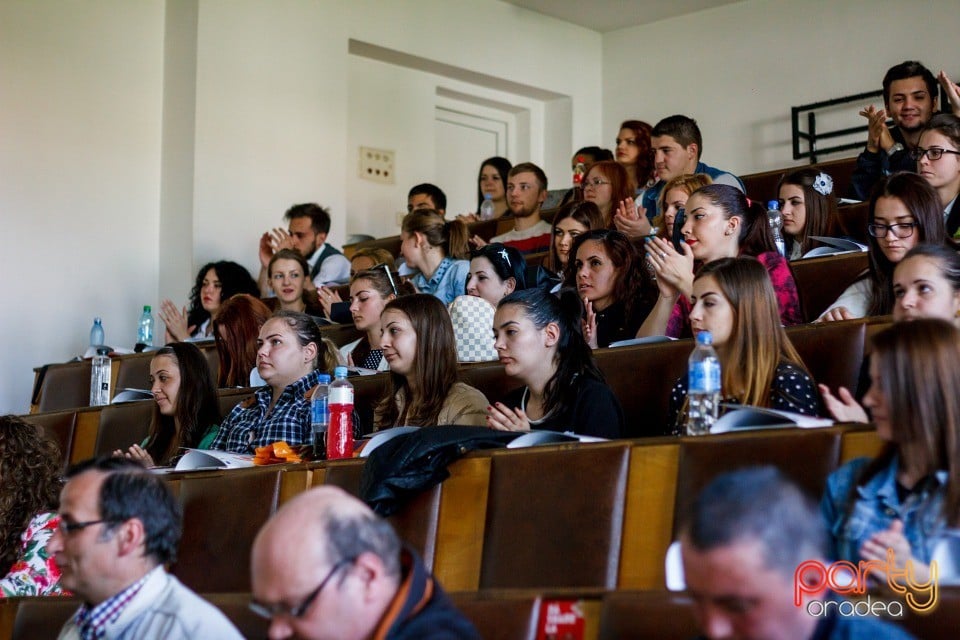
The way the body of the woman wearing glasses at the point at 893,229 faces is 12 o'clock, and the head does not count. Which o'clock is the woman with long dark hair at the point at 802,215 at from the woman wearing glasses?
The woman with long dark hair is roughly at 4 o'clock from the woman wearing glasses.

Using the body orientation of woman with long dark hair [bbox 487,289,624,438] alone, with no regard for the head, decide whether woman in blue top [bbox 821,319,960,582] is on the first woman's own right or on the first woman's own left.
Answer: on the first woman's own left

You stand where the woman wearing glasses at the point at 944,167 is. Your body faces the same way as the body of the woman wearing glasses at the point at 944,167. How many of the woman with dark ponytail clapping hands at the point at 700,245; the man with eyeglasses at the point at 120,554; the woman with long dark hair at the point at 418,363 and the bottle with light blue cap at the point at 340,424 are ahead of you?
4

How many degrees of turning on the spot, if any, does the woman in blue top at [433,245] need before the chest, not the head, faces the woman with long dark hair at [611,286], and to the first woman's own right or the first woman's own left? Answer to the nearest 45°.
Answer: approximately 135° to the first woman's own left

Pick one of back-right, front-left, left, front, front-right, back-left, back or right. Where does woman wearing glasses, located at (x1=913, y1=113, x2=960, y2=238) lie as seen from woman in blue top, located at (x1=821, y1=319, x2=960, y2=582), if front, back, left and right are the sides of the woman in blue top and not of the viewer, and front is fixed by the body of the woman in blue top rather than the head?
back-right

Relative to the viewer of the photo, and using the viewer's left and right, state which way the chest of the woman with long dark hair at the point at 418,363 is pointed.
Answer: facing the viewer and to the left of the viewer

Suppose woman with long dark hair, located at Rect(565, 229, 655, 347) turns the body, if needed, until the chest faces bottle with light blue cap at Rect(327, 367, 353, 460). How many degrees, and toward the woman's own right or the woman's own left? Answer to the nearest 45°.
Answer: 0° — they already face it

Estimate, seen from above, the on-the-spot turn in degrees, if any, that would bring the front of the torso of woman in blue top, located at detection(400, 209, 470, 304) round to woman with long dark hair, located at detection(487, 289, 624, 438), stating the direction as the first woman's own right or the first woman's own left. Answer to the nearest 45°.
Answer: approximately 90° to the first woman's own left

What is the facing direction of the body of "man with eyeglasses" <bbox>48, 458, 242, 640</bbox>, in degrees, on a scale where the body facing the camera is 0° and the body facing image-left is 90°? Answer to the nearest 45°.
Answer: approximately 90°
